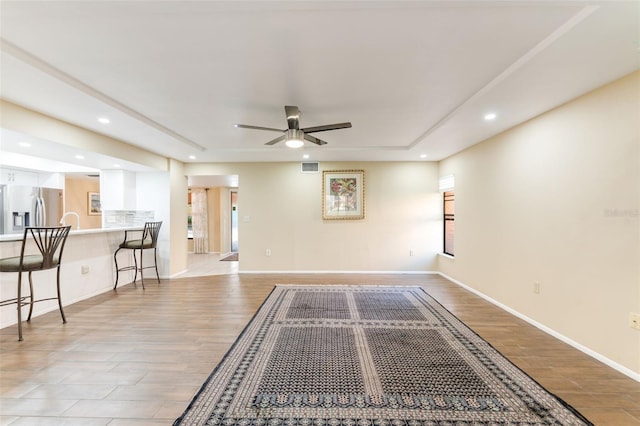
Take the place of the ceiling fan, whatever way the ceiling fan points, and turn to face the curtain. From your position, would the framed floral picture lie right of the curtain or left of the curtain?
right

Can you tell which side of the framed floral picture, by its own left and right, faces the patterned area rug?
front

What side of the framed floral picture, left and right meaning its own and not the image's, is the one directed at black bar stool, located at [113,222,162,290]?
right

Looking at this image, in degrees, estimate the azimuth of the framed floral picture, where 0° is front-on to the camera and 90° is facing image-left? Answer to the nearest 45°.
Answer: approximately 0°

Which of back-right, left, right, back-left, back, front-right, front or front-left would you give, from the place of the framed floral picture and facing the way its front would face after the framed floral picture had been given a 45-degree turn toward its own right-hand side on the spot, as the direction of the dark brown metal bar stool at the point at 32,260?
front

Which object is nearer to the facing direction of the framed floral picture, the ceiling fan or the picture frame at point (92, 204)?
the ceiling fan

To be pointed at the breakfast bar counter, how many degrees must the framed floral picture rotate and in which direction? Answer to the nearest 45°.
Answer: approximately 45° to its right

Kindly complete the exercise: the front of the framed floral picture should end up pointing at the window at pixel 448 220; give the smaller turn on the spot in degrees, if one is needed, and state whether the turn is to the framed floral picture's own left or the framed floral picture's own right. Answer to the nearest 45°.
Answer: approximately 90° to the framed floral picture's own left

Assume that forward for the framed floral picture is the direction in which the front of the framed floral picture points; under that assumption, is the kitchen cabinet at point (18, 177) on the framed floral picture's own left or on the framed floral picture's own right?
on the framed floral picture's own right

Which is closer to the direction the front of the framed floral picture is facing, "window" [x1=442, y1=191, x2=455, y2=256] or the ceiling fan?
the ceiling fan

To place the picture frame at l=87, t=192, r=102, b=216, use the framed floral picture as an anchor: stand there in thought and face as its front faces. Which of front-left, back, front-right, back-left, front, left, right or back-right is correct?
right

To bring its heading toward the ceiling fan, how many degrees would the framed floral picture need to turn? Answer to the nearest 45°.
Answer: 0° — it already faces it
